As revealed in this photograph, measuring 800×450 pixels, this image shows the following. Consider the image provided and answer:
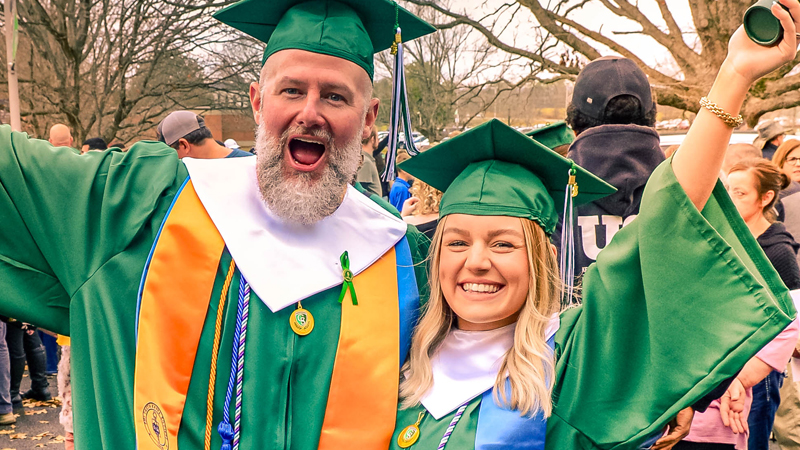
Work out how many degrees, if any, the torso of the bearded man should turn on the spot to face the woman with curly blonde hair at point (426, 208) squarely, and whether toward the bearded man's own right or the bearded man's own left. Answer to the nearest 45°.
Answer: approximately 135° to the bearded man's own left

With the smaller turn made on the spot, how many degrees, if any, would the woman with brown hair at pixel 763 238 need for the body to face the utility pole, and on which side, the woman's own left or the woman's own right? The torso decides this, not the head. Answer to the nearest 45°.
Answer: approximately 45° to the woman's own right

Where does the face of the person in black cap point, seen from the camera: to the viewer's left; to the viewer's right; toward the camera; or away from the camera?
away from the camera

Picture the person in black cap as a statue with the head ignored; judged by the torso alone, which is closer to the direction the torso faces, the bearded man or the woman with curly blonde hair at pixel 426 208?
the woman with curly blonde hair

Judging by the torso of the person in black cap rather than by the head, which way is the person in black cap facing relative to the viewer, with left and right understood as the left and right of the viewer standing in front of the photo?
facing away from the viewer

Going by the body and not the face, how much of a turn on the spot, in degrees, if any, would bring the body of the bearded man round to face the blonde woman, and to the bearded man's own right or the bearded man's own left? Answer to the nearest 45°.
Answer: approximately 45° to the bearded man's own left

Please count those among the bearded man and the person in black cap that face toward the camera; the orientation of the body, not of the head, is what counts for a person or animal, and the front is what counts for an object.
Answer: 1

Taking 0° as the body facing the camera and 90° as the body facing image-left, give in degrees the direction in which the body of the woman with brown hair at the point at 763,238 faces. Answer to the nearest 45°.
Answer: approximately 45°

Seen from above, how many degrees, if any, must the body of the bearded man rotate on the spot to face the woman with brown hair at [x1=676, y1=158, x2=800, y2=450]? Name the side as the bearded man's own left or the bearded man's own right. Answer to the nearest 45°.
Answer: approximately 90° to the bearded man's own left

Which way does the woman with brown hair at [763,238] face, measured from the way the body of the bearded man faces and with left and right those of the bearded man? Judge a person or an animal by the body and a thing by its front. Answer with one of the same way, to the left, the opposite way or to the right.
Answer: to the right
